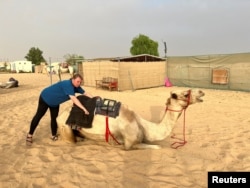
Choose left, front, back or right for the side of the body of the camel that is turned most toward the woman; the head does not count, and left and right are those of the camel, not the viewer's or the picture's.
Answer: back

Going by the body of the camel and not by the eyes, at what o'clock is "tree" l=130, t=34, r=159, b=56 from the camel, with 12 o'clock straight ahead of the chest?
The tree is roughly at 9 o'clock from the camel.

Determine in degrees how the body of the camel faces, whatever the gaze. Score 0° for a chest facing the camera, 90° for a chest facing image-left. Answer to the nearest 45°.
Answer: approximately 270°

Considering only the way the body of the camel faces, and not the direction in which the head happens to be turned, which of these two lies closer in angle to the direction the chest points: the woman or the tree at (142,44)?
the tree
